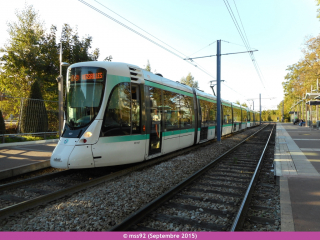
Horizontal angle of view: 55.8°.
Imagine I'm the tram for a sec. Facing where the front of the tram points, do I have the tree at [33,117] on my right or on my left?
on my right

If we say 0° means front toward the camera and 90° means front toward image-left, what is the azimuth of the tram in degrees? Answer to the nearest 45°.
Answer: approximately 45°

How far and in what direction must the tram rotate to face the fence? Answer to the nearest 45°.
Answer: approximately 90° to its right

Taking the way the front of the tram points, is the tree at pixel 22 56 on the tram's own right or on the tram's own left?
on the tram's own right
